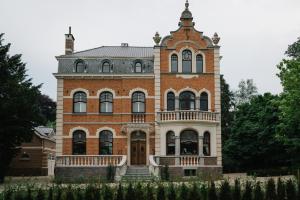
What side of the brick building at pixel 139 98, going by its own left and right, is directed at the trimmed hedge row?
front

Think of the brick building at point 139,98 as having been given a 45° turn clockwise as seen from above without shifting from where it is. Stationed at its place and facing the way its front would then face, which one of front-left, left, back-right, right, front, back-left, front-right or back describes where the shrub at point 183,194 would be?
front-left

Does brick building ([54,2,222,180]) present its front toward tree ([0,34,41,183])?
no

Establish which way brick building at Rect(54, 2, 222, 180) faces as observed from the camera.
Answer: facing the viewer

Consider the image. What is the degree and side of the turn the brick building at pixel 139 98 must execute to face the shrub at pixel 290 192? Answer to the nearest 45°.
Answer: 0° — it already faces it

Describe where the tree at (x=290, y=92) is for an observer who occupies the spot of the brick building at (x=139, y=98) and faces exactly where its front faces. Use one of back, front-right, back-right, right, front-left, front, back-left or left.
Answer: front-left

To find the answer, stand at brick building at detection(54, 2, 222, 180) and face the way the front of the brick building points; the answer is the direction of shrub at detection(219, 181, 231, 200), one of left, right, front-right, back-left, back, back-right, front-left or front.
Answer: front

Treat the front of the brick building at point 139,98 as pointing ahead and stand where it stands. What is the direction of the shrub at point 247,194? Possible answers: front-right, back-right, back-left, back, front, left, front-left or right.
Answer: front

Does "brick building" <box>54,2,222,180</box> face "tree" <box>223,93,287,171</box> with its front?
no

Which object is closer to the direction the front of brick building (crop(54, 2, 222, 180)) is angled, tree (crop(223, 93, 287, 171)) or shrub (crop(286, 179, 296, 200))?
the shrub
